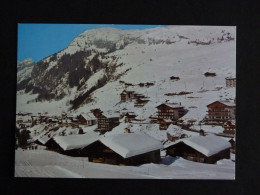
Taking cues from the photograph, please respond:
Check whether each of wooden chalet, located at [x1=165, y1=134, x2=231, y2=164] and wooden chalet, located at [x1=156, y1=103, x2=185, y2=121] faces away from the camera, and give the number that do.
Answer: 0

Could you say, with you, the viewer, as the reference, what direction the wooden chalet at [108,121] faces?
facing the viewer and to the left of the viewer

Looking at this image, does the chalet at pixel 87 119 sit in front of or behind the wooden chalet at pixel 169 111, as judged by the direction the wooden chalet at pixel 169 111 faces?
in front

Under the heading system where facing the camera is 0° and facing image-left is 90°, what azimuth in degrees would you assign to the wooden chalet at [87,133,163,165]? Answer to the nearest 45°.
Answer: approximately 45°

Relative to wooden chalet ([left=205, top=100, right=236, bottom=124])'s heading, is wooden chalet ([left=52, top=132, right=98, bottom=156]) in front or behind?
in front

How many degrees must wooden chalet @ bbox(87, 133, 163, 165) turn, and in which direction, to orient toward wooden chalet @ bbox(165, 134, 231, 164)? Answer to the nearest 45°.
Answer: approximately 135° to its left
